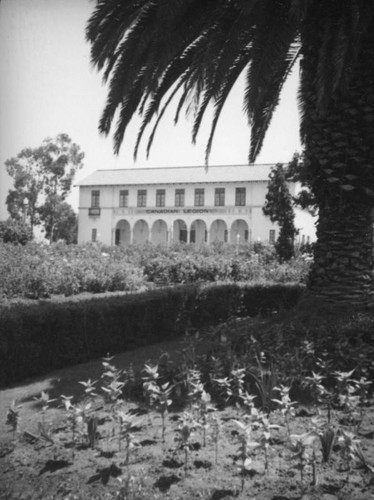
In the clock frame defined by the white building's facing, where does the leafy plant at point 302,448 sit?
The leafy plant is roughly at 12 o'clock from the white building.

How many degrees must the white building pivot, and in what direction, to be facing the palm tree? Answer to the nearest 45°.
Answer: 0° — it already faces it

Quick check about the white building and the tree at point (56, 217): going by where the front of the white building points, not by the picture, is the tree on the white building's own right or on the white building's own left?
on the white building's own right

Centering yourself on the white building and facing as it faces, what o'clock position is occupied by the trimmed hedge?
The trimmed hedge is roughly at 12 o'clock from the white building.

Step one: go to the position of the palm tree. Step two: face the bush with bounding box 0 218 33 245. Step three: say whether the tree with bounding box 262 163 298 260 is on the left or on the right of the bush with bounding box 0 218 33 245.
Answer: right

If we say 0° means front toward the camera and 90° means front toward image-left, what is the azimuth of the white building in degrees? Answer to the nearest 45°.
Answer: approximately 0°

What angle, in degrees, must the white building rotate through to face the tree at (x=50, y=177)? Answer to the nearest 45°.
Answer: approximately 45° to its right
